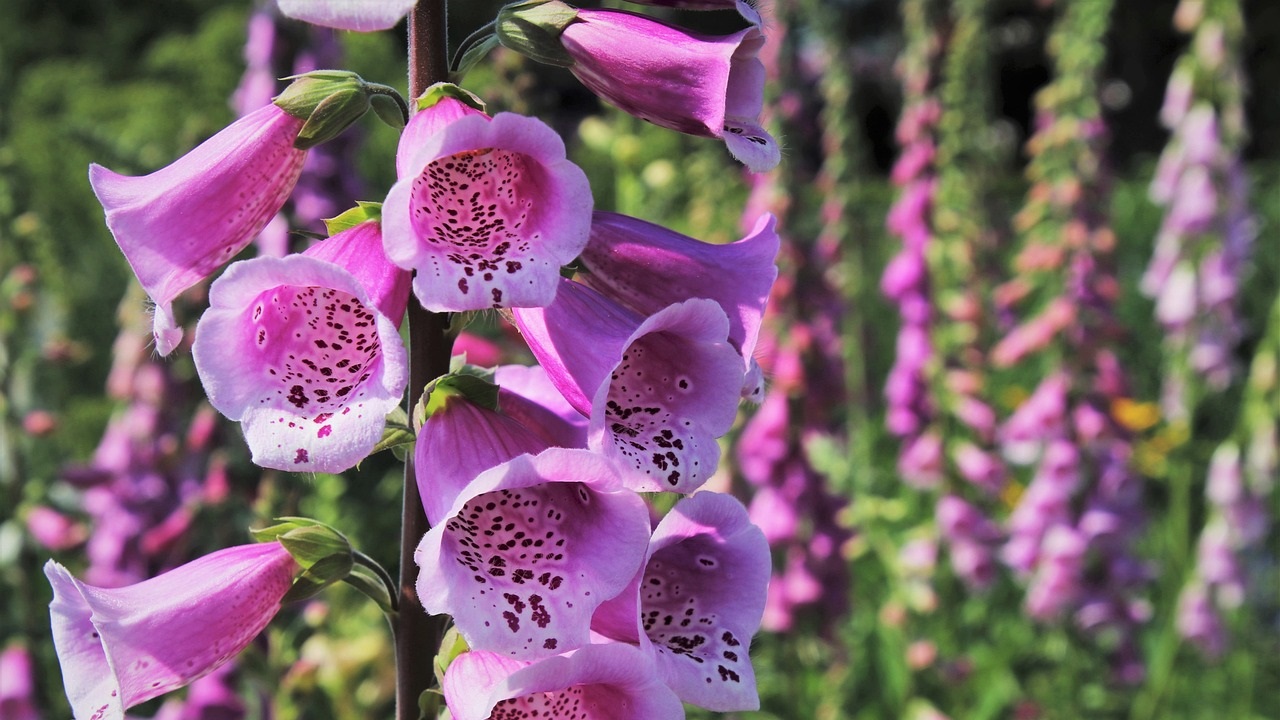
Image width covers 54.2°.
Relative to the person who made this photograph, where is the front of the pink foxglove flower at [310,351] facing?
facing the viewer and to the left of the viewer
